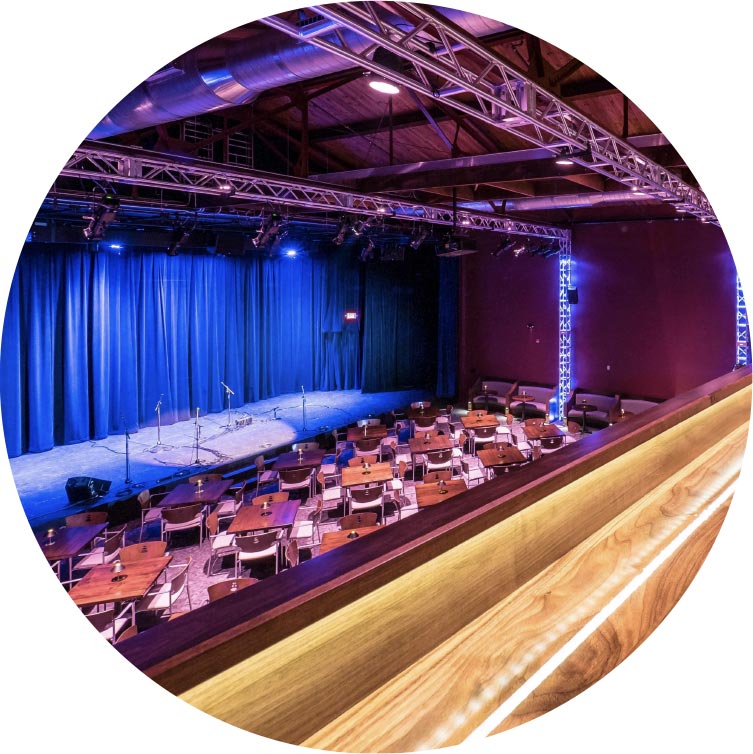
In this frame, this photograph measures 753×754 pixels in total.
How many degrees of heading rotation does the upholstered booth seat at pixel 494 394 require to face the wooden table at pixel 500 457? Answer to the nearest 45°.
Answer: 0° — it already faces it

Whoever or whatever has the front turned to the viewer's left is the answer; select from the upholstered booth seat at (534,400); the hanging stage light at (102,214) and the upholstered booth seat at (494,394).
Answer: the hanging stage light

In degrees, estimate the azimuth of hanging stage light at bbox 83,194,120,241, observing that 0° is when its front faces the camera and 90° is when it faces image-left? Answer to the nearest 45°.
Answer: approximately 90°

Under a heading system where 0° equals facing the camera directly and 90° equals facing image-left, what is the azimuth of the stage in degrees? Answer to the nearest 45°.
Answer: approximately 315°

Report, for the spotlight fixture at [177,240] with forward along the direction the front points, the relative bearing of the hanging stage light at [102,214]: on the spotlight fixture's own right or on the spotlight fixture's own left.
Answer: on the spotlight fixture's own left

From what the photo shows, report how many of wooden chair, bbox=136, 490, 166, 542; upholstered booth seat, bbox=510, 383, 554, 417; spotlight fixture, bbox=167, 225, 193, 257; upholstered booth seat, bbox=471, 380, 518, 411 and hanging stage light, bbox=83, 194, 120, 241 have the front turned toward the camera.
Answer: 2

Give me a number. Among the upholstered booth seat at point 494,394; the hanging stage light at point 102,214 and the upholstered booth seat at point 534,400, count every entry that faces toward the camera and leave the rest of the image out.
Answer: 2
